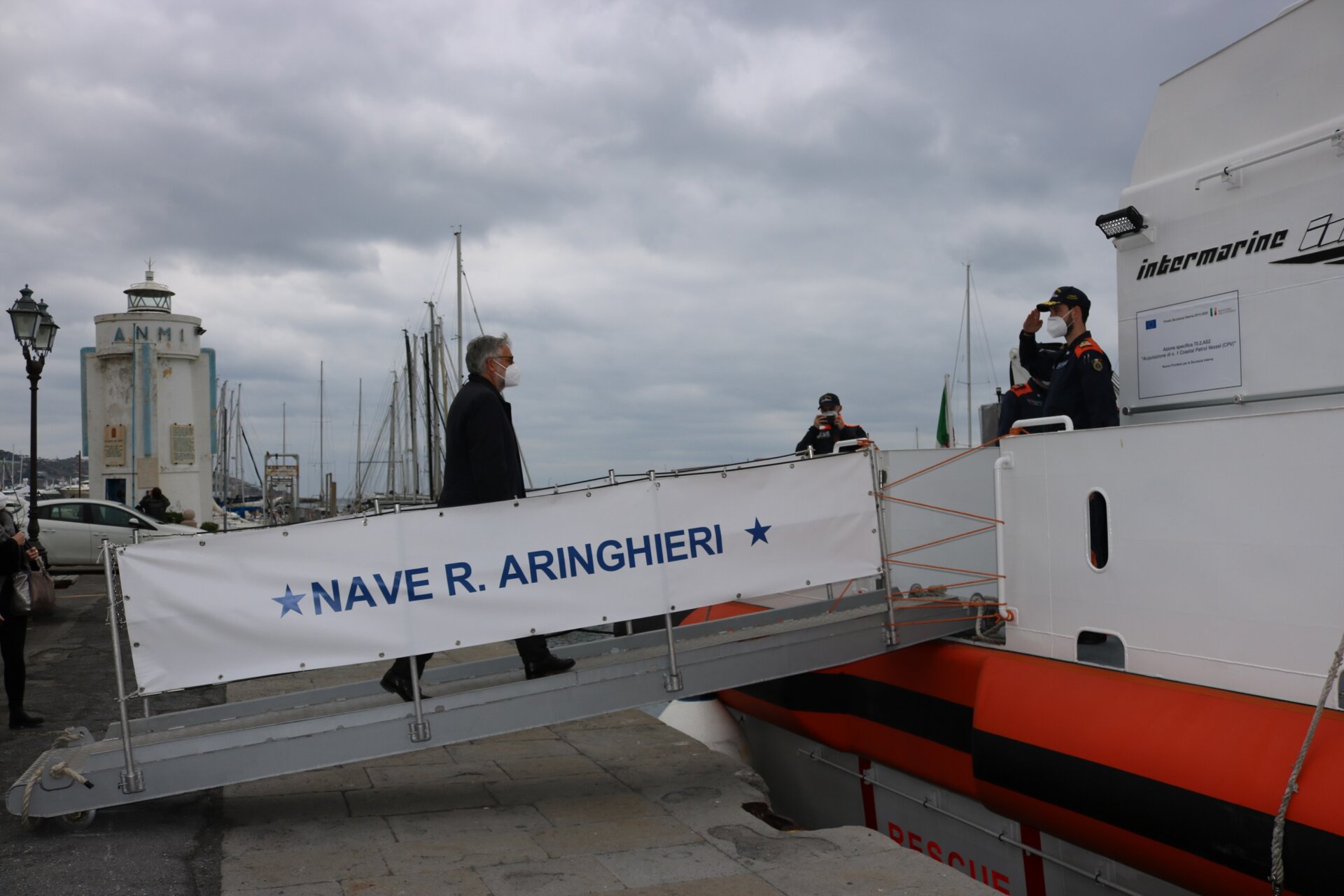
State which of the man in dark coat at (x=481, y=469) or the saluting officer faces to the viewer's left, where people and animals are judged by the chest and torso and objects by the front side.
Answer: the saluting officer

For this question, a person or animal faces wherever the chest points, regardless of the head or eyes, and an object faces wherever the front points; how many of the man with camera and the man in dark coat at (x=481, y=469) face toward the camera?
1

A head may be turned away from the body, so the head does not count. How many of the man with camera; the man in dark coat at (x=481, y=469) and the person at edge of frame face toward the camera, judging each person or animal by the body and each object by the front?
1

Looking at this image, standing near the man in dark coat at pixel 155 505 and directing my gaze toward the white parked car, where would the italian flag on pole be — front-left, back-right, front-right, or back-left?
front-left

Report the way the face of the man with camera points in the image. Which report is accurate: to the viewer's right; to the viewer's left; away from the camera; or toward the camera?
toward the camera

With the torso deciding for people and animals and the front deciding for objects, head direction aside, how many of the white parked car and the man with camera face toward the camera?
1

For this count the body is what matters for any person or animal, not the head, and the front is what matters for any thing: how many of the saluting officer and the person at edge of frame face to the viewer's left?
1

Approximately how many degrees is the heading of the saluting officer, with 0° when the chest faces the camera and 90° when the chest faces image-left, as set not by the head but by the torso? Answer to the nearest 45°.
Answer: approximately 90°

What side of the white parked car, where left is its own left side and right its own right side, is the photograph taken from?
right

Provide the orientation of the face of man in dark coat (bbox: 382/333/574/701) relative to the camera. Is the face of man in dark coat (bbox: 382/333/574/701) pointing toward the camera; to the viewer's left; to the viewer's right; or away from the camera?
to the viewer's right

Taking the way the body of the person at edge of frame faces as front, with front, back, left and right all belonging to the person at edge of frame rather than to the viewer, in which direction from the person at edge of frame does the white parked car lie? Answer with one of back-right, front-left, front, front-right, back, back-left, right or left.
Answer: left

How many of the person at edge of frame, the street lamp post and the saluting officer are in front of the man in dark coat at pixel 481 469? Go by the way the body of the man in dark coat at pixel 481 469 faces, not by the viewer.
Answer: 1

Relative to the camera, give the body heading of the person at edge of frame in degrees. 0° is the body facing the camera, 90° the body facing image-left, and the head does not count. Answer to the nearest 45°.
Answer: approximately 270°

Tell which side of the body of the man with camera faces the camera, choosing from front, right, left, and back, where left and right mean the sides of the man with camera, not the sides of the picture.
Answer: front

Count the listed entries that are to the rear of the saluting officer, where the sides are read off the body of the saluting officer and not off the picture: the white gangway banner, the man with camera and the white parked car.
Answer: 0
